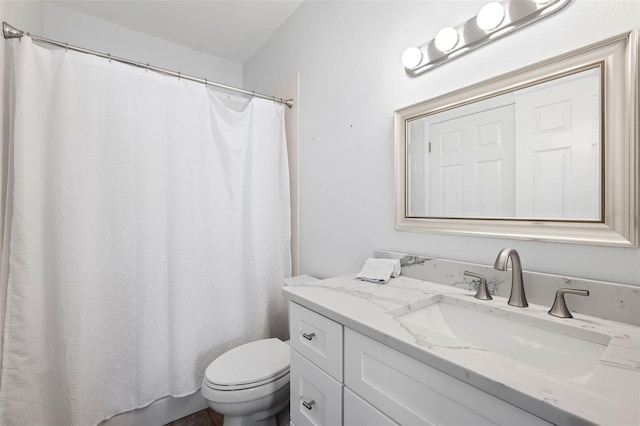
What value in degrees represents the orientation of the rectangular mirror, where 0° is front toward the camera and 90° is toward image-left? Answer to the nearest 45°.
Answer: approximately 45°

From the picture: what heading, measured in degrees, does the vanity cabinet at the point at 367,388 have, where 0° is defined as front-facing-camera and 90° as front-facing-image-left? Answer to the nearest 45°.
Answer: approximately 45°

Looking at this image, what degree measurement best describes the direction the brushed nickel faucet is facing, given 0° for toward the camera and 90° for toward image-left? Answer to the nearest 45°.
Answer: approximately 45°

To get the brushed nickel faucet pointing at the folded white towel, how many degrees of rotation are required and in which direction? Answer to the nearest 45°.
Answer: approximately 45° to its right

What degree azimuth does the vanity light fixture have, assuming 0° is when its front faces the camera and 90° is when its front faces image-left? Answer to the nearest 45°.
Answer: approximately 45°

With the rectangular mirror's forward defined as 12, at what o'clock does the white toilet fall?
The white toilet is roughly at 1 o'clock from the rectangular mirror.
